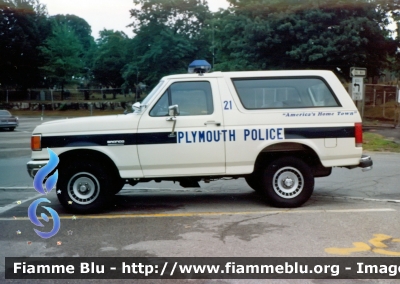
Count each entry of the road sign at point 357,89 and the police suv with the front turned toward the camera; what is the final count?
1

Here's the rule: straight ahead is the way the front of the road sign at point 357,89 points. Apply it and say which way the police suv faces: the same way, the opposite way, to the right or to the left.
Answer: to the right

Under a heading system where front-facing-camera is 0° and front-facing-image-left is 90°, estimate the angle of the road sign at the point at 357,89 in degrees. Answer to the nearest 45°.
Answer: approximately 0°

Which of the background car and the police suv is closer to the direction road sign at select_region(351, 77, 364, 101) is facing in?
the police suv

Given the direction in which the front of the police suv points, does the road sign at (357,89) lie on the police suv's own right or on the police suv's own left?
on the police suv's own right

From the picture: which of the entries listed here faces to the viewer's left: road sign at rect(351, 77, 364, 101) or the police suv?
the police suv

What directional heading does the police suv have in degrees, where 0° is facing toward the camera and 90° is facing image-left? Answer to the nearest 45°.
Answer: approximately 90°

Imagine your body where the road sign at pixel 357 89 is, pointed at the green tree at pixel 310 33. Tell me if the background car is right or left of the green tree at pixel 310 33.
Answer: left

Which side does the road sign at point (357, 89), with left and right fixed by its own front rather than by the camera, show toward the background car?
right

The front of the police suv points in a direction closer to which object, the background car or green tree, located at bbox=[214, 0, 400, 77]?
the background car

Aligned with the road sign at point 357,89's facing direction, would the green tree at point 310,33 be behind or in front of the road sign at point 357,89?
behind

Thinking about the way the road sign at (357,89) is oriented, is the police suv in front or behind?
in front
